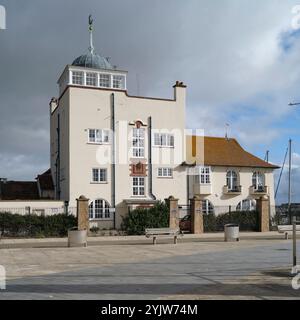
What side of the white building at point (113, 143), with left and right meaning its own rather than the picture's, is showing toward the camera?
front

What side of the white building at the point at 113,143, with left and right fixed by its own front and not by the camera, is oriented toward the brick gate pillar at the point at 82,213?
front

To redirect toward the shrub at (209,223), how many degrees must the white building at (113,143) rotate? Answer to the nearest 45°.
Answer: approximately 45° to its left

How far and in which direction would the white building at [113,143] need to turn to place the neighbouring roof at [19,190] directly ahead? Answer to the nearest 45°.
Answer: approximately 135° to its right

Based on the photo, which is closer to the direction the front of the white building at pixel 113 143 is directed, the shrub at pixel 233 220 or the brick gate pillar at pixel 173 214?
the brick gate pillar

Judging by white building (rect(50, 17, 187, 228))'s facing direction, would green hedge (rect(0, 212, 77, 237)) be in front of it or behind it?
in front

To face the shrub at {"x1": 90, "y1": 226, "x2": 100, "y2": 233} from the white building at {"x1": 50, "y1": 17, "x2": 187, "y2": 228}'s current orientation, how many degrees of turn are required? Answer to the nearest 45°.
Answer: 0° — it already faces it

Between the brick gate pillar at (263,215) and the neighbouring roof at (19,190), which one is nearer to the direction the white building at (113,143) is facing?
the brick gate pillar
